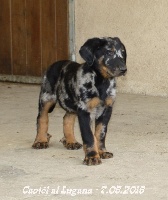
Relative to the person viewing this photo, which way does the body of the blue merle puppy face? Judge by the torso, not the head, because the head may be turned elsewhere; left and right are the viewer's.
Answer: facing the viewer and to the right of the viewer
